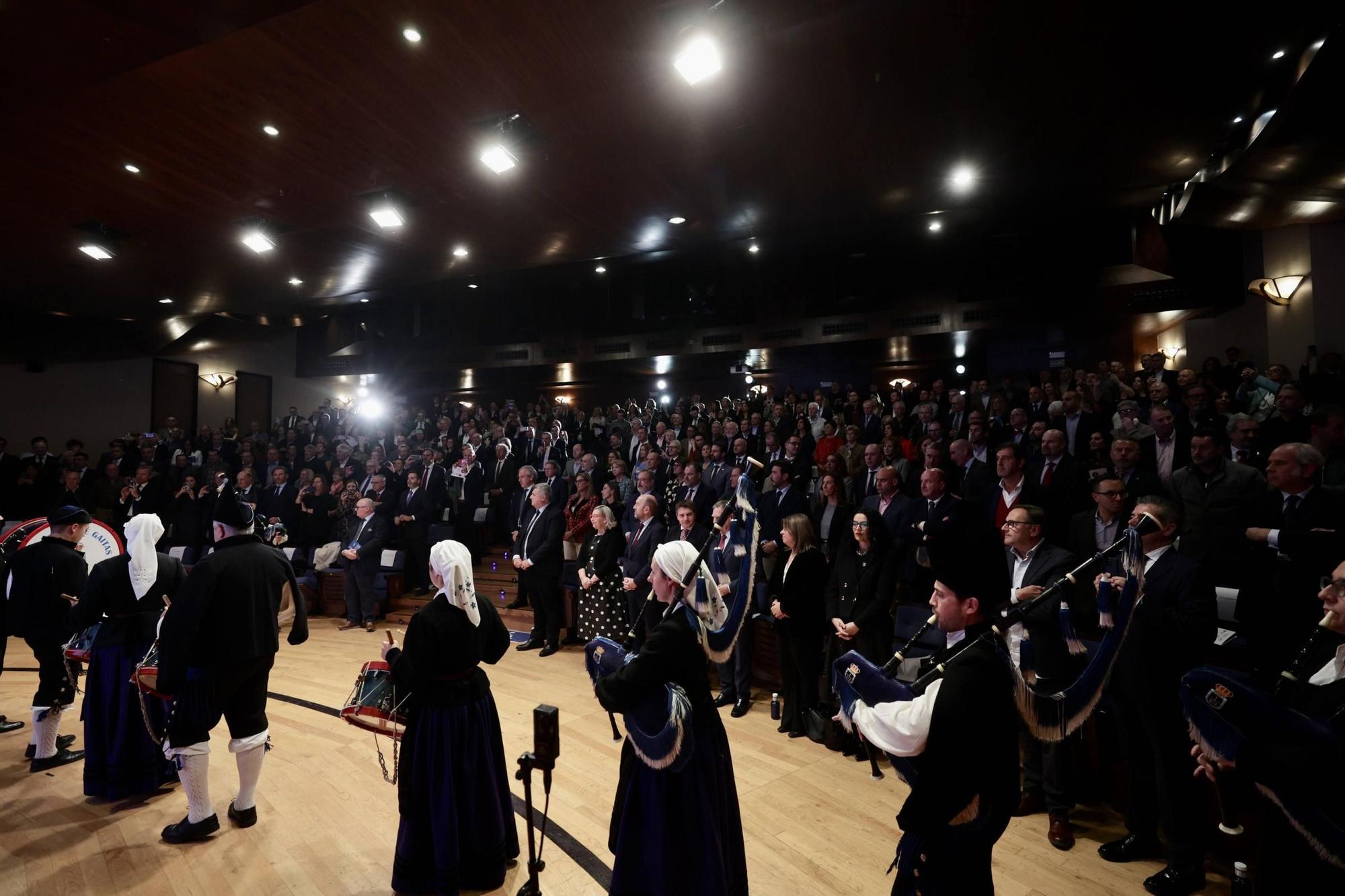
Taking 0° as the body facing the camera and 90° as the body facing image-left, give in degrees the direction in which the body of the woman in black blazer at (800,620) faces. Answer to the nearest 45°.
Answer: approximately 45°

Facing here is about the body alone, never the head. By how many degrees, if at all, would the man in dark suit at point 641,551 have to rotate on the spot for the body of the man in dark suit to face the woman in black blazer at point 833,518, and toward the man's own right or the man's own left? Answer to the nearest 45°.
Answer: approximately 90° to the man's own left

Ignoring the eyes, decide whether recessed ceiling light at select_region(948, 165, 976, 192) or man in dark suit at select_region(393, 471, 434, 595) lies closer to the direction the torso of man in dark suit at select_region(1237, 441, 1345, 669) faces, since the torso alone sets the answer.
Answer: the man in dark suit

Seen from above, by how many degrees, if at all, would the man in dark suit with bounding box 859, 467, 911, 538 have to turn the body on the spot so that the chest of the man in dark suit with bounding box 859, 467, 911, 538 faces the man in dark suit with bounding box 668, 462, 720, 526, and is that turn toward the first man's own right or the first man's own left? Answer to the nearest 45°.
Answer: approximately 90° to the first man's own right

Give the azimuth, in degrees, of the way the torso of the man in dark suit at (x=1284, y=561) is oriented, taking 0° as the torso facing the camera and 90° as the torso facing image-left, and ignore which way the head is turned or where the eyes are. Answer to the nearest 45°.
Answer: approximately 45°

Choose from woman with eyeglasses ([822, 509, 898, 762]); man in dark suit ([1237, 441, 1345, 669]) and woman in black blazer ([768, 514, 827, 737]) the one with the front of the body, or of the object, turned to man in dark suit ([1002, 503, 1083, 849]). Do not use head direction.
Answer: man in dark suit ([1237, 441, 1345, 669])

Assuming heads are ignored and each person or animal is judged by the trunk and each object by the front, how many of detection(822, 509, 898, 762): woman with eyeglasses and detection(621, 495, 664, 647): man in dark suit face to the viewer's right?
0

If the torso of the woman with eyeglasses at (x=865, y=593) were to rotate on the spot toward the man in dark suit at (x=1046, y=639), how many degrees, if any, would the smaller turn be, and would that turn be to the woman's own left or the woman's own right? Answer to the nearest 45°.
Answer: approximately 90° to the woman's own left

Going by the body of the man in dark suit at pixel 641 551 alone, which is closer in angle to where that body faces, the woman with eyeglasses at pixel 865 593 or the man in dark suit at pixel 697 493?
the woman with eyeglasses

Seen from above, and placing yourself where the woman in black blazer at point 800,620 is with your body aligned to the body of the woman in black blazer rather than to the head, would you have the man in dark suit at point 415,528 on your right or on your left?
on your right

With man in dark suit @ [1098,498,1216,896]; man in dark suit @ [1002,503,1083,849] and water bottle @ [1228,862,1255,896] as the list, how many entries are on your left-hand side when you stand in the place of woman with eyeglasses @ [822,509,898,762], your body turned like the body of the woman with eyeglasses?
3
